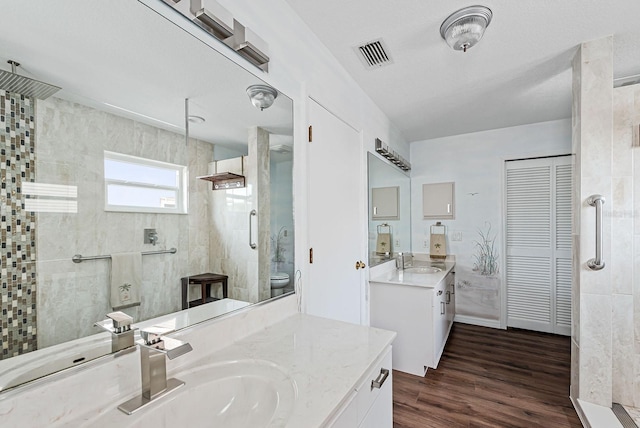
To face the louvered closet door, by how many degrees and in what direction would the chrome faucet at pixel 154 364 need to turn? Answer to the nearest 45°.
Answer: approximately 45° to its left

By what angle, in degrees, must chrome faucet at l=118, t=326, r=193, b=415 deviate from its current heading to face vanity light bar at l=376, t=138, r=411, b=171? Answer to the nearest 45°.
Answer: approximately 90° to its left

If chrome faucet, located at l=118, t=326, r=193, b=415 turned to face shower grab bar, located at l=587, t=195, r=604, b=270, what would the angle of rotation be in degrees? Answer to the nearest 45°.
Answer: approximately 45° to its left

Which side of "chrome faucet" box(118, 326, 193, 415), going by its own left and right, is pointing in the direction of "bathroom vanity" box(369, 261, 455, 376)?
left

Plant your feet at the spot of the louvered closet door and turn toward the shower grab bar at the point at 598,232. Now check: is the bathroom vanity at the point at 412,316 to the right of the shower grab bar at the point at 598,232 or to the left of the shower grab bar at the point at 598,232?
right
